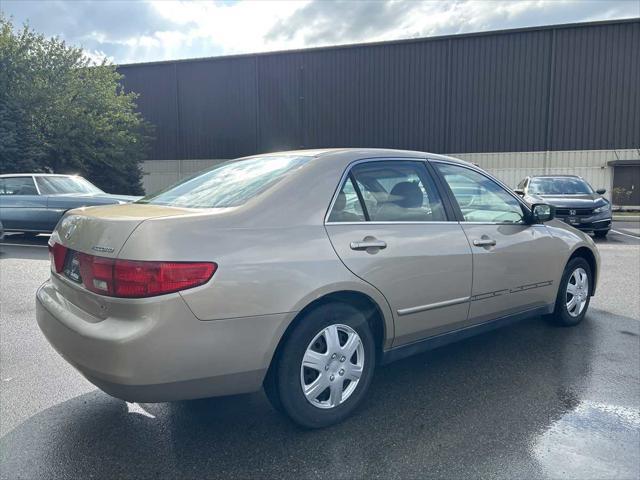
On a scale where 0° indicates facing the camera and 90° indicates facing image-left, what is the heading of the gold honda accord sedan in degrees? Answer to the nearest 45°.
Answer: approximately 225°

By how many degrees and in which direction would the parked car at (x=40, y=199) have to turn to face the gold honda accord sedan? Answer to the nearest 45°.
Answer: approximately 45° to its right

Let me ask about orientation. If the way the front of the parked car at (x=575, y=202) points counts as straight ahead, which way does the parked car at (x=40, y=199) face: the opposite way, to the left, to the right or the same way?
to the left

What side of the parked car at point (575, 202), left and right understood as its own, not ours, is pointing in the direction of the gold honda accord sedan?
front

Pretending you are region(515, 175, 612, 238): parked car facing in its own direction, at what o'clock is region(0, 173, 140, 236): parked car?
region(0, 173, 140, 236): parked car is roughly at 2 o'clock from region(515, 175, 612, 238): parked car.

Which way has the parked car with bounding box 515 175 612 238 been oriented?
toward the camera

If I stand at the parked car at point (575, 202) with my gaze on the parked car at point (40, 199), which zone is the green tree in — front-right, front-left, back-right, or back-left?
front-right

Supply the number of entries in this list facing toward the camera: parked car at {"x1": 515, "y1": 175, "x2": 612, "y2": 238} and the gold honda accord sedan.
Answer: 1

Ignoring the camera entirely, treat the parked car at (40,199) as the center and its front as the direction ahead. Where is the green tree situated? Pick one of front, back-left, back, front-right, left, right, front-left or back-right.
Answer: back-left

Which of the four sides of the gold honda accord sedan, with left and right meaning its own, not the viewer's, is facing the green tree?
left

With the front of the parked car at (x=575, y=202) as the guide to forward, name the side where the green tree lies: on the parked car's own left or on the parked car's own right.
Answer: on the parked car's own right

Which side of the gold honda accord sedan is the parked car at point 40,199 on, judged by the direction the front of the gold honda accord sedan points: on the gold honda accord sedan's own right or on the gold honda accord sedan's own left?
on the gold honda accord sedan's own left

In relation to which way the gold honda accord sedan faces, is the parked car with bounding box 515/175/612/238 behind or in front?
in front

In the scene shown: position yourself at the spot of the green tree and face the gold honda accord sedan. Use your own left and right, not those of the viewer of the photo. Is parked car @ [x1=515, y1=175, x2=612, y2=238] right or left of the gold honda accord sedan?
left

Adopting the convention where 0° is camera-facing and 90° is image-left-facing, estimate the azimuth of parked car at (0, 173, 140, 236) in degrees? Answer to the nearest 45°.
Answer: approximately 315°
